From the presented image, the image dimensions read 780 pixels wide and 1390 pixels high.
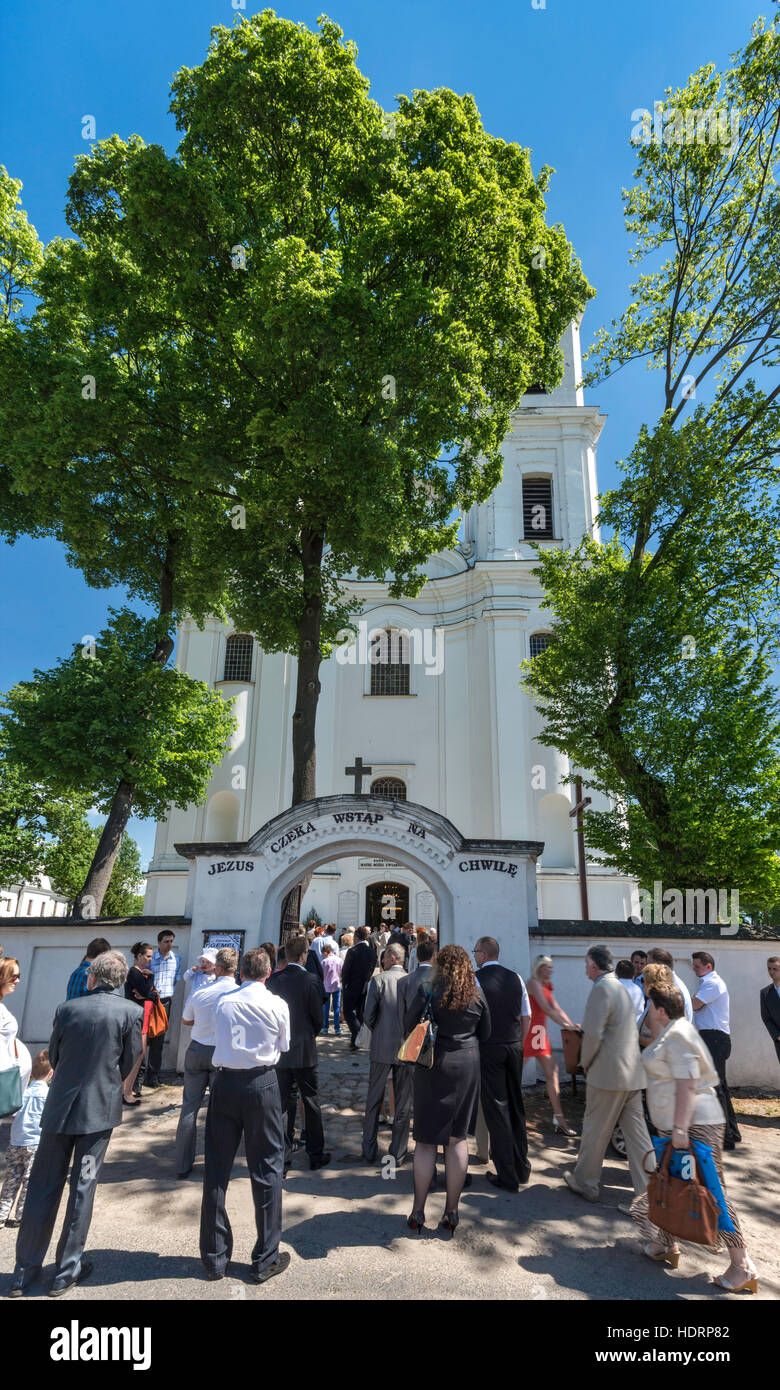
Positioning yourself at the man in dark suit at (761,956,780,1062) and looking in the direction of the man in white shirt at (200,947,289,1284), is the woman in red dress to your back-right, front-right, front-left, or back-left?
front-right

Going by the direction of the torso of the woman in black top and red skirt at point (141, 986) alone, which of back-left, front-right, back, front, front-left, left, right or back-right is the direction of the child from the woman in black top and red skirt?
right

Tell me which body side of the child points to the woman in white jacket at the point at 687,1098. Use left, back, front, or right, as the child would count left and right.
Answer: right

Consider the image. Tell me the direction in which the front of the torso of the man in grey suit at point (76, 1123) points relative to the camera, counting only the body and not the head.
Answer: away from the camera

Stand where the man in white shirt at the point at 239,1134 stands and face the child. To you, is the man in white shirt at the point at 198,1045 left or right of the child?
right

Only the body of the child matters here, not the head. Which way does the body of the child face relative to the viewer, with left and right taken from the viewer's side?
facing away from the viewer and to the right of the viewer

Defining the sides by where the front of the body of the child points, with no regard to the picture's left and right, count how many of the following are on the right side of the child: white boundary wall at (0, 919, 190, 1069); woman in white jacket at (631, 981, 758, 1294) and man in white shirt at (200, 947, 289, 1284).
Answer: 2

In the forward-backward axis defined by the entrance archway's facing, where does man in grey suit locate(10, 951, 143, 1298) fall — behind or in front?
in front

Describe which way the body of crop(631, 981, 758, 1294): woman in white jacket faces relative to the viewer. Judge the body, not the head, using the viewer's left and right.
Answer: facing to the left of the viewer

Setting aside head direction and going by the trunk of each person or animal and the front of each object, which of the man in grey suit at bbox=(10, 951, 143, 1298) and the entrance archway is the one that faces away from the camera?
the man in grey suit

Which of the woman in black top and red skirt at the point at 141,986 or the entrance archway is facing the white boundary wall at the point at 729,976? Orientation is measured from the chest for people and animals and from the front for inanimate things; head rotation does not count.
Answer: the woman in black top and red skirt

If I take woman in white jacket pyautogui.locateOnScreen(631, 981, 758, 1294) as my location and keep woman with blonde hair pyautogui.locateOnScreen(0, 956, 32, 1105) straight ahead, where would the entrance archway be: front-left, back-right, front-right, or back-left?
front-right

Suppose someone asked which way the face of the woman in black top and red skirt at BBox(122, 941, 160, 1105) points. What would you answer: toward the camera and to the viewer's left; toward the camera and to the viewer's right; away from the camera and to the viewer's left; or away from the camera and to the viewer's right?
toward the camera and to the viewer's right

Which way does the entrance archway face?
toward the camera
